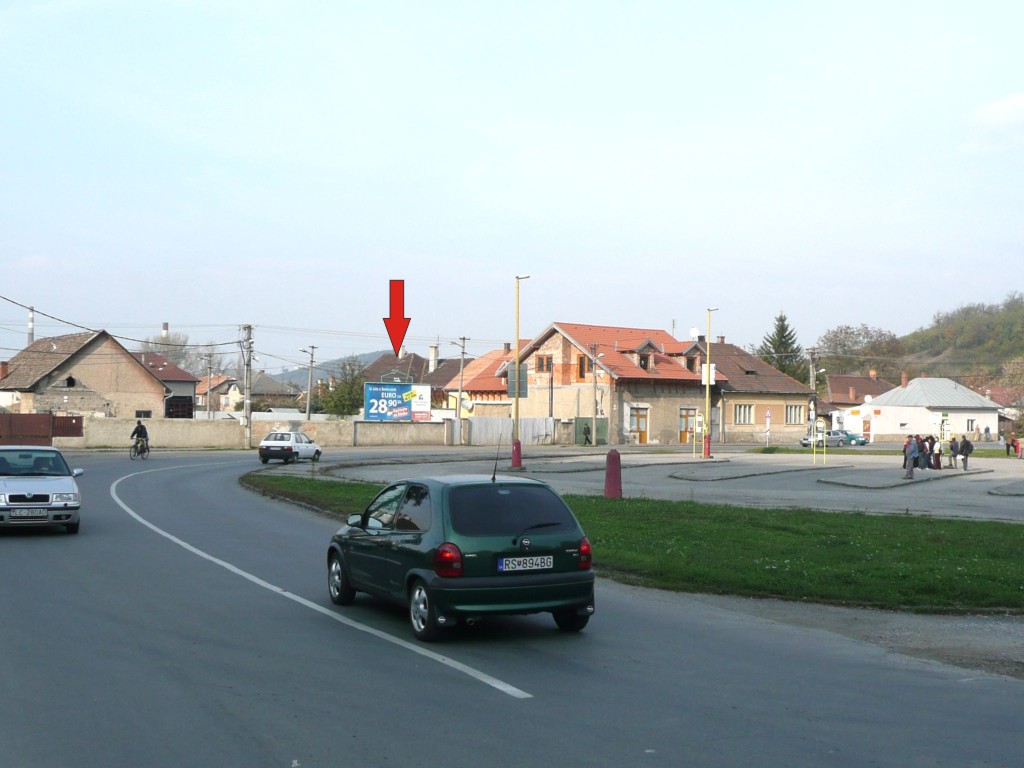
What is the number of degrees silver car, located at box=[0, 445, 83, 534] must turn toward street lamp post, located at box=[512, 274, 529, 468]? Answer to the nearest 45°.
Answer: approximately 135° to its left

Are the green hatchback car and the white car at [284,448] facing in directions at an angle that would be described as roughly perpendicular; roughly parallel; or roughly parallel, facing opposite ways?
roughly perpendicular

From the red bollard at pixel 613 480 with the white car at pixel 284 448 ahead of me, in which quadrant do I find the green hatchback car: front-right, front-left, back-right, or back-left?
back-left

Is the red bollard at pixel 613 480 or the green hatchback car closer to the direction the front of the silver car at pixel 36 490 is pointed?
the green hatchback car

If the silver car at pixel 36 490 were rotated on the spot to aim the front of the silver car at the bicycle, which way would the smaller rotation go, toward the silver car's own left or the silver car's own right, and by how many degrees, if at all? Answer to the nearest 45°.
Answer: approximately 180°

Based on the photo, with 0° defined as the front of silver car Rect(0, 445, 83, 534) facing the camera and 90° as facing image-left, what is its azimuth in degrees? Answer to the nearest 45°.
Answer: approximately 0°

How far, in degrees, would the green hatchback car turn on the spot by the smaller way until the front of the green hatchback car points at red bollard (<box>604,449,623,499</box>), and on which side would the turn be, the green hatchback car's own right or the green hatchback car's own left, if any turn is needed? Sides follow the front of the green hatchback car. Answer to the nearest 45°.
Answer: approximately 45° to the green hatchback car's own right

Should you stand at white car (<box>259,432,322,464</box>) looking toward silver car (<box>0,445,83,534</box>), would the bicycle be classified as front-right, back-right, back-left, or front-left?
back-right
